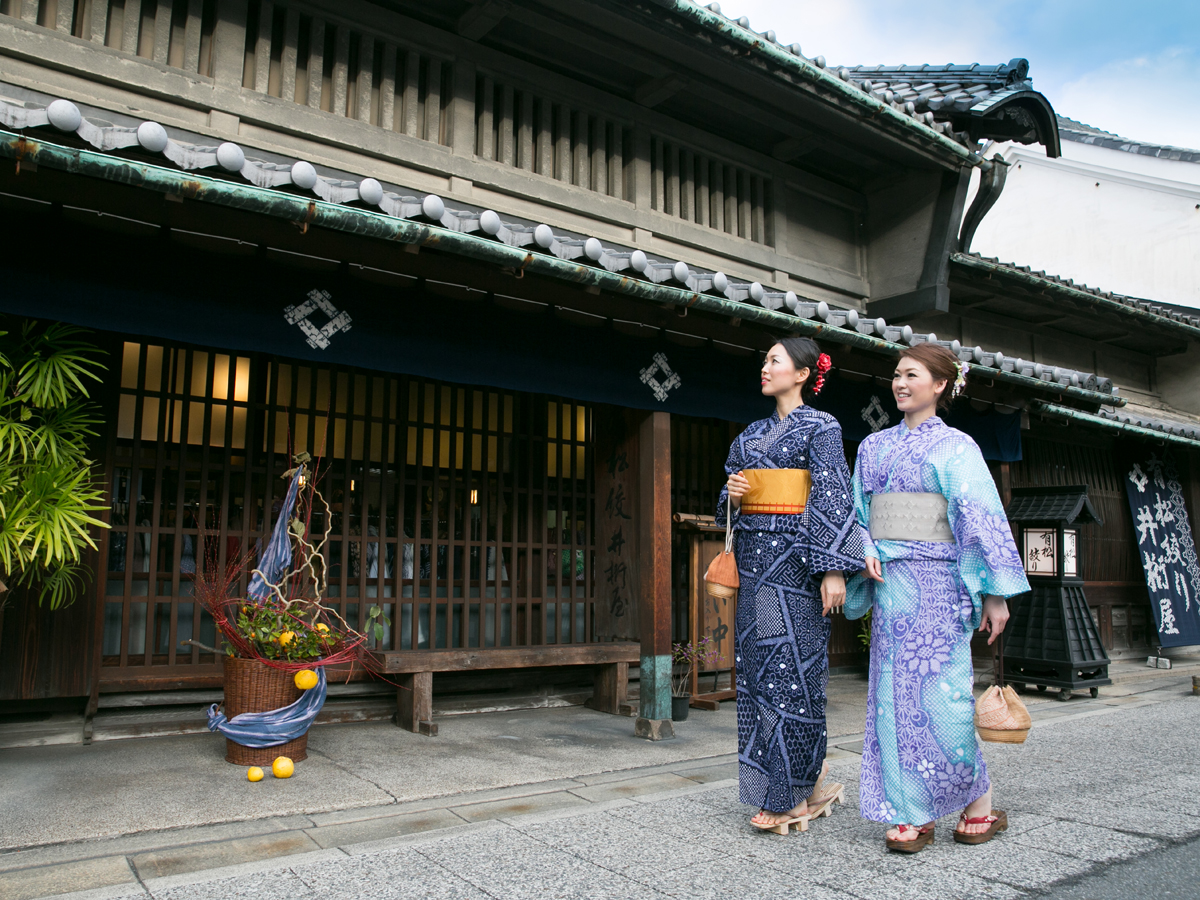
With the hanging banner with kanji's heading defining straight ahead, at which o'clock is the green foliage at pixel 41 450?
The green foliage is roughly at 2 o'clock from the hanging banner with kanji.

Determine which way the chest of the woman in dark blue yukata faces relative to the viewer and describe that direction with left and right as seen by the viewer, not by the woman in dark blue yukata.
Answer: facing the viewer and to the left of the viewer

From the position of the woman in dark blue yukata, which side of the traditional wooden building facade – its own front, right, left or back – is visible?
front

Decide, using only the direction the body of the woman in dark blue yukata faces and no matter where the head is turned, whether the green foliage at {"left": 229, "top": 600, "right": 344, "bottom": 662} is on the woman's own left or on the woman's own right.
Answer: on the woman's own right

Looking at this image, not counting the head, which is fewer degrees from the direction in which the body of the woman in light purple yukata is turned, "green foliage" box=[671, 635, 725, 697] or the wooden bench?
the wooden bench

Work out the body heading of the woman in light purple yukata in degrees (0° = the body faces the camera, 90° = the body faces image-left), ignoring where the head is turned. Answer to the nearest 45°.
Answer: approximately 45°

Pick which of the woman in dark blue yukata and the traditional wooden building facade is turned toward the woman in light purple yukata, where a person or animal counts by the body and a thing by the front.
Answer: the traditional wooden building facade

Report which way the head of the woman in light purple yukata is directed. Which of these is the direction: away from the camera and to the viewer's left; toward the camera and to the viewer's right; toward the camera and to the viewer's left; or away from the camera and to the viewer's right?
toward the camera and to the viewer's left

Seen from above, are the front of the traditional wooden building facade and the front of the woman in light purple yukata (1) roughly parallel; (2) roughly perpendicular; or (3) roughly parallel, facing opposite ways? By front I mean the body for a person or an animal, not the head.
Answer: roughly perpendicular

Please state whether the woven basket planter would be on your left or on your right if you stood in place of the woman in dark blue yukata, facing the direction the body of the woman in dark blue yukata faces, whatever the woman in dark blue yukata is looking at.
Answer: on your right
